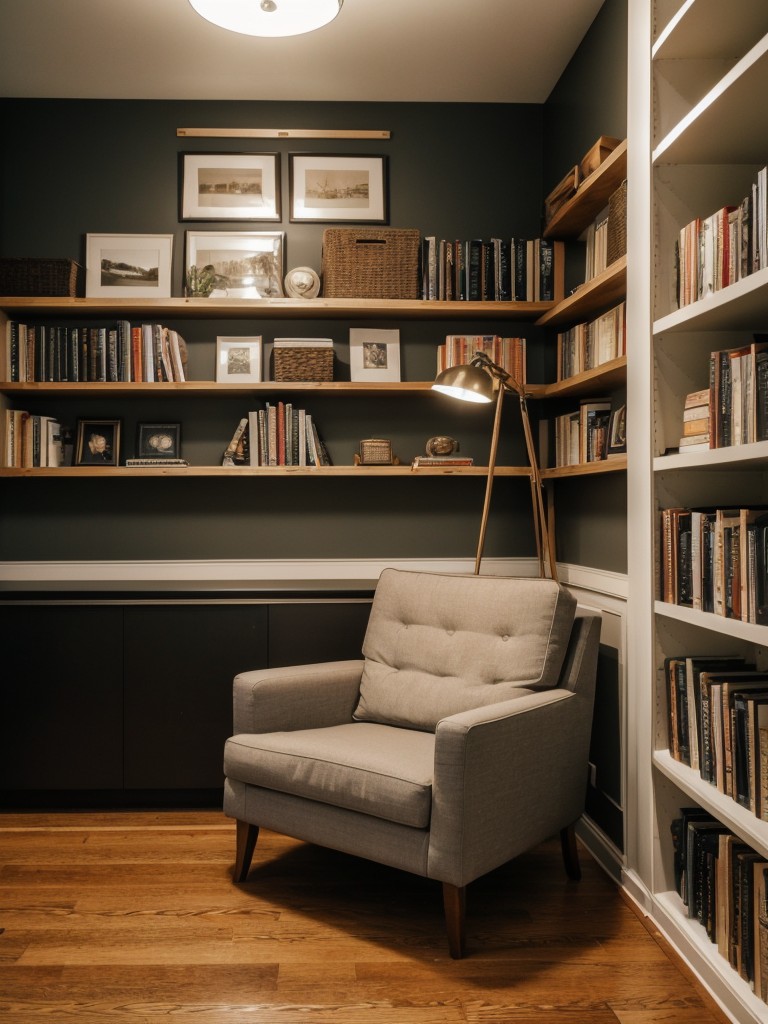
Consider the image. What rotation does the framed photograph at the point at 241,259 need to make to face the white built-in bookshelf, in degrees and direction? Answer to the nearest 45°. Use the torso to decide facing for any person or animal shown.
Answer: approximately 45° to its left

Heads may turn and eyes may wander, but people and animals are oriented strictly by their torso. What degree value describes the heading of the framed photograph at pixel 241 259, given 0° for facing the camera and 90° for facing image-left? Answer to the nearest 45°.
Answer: approximately 0°

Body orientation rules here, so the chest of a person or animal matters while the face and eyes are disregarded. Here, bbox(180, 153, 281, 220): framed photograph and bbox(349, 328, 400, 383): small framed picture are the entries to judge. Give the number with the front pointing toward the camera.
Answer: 2
